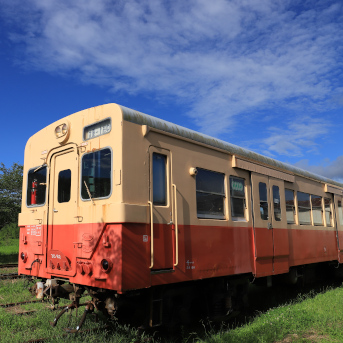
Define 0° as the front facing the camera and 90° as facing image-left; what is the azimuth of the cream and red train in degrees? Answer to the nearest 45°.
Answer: approximately 45°

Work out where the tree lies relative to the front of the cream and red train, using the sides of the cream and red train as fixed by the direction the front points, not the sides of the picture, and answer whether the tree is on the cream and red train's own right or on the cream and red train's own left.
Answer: on the cream and red train's own right
